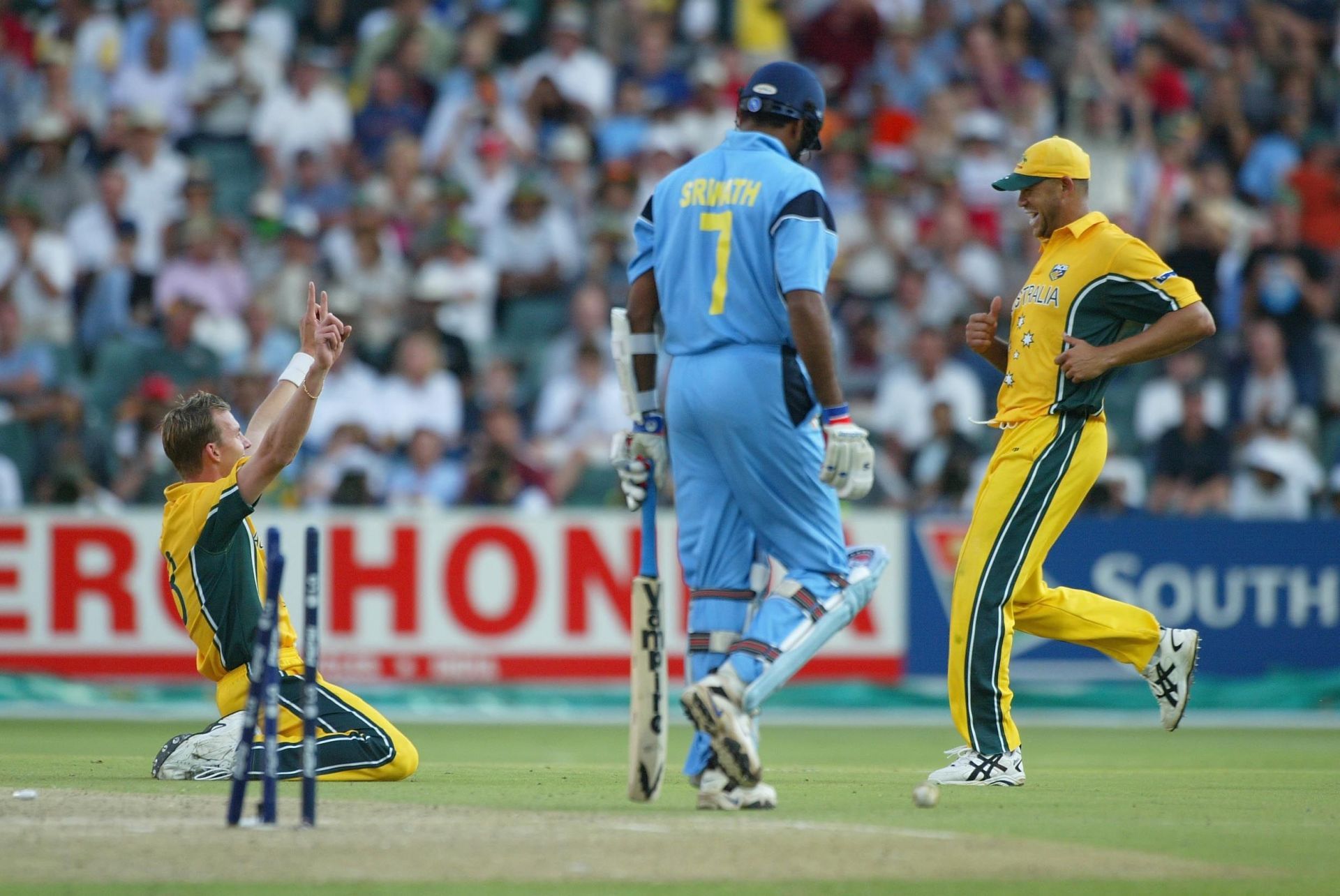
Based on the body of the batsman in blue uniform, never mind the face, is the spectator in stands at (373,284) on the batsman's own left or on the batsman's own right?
on the batsman's own left

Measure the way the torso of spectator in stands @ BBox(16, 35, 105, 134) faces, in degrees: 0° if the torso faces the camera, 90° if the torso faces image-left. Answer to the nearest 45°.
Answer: approximately 0°

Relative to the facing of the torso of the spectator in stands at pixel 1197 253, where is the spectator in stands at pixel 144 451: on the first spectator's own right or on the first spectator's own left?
on the first spectator's own right

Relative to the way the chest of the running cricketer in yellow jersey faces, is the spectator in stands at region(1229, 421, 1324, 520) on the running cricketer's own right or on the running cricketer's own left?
on the running cricketer's own right

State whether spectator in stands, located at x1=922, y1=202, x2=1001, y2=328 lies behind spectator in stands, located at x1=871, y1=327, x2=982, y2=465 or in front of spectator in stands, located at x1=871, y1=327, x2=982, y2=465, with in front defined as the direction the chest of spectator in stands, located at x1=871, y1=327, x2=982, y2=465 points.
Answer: behind

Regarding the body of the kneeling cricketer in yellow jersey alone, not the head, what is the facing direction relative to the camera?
to the viewer's right

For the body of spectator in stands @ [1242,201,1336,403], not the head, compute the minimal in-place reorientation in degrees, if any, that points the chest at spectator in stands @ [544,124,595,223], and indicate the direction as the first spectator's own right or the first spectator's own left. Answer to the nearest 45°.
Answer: approximately 90° to the first spectator's own right

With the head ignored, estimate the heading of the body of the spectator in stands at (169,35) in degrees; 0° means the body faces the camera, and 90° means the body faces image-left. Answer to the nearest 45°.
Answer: approximately 0°

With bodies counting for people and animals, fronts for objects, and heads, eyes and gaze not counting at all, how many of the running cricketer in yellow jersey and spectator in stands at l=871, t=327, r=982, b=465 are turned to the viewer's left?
1

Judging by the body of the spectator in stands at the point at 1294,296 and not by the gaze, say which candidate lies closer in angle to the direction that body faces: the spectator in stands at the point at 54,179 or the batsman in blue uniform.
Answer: the batsman in blue uniform
